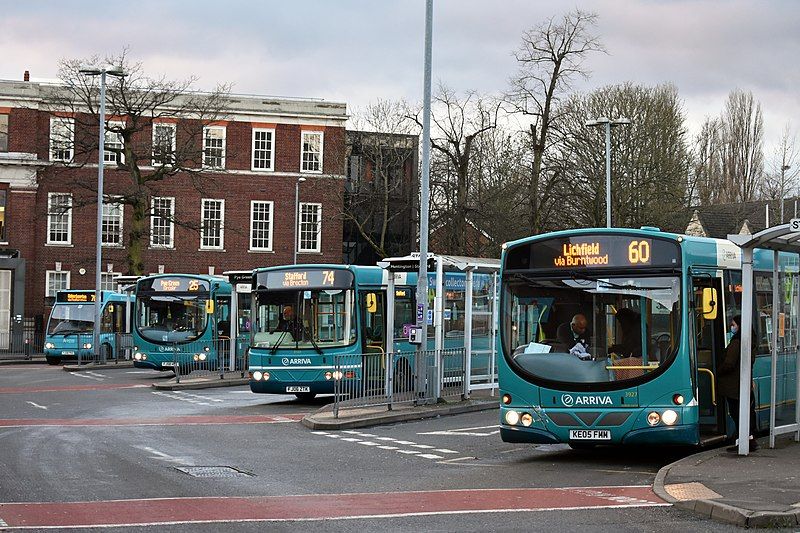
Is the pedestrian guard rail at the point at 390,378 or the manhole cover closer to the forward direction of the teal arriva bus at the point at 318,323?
the manhole cover

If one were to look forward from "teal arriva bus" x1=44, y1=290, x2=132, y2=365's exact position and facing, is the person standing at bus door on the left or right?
on its left

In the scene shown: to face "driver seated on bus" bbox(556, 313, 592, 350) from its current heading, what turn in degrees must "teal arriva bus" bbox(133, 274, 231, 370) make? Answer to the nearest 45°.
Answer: approximately 45° to its left

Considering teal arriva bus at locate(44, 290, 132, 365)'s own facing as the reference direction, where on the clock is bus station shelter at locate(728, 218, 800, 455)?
The bus station shelter is roughly at 10 o'clock from the teal arriva bus.

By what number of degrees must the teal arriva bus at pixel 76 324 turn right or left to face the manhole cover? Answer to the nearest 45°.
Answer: approximately 45° to its left

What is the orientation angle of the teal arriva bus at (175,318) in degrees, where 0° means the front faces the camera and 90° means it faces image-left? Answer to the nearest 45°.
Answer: approximately 45°

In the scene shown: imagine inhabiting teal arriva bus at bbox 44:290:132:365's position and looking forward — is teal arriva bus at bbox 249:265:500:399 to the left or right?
on its left

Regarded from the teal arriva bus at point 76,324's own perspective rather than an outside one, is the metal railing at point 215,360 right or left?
on its left

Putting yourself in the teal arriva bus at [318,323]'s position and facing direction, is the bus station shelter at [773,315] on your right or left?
on your left

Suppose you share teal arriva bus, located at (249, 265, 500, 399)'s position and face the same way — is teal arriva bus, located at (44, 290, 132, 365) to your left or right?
on your right
